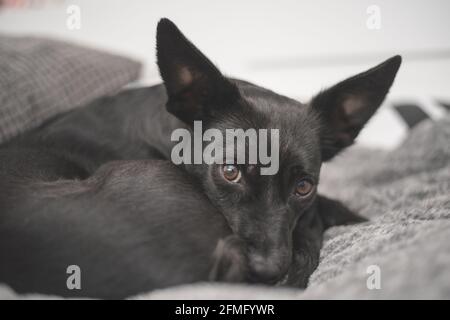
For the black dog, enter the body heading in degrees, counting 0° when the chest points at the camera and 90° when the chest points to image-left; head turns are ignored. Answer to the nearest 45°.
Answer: approximately 315°

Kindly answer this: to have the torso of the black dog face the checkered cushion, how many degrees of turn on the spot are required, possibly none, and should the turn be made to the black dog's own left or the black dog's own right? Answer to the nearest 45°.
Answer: approximately 180°
